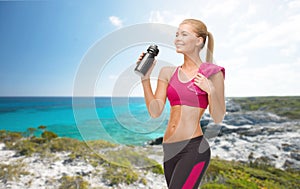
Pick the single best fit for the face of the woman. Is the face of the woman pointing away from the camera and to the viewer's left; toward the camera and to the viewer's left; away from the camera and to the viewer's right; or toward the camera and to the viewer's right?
toward the camera and to the viewer's left

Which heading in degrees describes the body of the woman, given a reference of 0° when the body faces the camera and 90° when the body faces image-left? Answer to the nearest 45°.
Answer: approximately 45°
